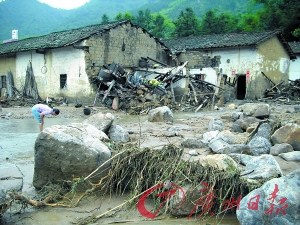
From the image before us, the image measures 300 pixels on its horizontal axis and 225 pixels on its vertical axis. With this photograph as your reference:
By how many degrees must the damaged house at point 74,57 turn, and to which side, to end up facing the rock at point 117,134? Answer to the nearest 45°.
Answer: approximately 45° to its left

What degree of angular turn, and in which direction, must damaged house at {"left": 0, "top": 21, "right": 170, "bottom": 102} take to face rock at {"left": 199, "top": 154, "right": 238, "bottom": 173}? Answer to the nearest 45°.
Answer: approximately 45° to its left

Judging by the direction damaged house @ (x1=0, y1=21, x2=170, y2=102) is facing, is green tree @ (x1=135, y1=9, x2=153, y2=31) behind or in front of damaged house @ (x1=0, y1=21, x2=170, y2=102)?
behind

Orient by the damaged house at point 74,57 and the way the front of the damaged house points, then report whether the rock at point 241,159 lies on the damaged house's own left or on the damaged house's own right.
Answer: on the damaged house's own left

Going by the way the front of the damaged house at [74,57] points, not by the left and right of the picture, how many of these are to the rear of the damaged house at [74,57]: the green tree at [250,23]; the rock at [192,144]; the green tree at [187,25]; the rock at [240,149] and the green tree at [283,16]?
3

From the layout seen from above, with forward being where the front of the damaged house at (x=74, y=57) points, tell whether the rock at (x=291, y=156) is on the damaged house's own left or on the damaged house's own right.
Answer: on the damaged house's own left

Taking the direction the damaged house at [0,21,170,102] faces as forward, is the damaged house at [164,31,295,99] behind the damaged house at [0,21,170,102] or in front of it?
behind

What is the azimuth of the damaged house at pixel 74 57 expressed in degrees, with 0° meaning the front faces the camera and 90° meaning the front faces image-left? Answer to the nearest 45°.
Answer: approximately 45°

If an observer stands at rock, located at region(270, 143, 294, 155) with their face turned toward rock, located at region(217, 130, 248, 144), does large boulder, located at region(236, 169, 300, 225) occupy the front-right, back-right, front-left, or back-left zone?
back-left

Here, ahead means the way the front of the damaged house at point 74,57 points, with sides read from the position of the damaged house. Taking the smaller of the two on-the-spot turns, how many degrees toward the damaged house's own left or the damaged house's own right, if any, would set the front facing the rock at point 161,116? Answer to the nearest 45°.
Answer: approximately 45° to the damaged house's own left

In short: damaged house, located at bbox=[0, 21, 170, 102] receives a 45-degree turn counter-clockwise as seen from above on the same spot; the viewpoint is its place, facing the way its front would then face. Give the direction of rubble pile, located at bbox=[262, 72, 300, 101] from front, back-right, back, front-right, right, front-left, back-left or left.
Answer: left

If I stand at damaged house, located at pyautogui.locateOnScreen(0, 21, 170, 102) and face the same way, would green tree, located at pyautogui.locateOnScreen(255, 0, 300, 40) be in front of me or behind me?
behind

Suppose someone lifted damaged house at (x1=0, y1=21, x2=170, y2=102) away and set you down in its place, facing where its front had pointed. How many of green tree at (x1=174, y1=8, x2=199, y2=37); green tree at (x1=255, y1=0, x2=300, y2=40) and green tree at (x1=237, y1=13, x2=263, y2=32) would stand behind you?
3

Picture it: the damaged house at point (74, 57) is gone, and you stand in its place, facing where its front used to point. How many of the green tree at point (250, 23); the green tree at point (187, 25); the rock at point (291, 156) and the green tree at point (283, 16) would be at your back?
3

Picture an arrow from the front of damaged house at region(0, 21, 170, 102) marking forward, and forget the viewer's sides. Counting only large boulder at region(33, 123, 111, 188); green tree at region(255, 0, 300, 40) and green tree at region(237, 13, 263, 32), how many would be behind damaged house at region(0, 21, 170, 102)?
2

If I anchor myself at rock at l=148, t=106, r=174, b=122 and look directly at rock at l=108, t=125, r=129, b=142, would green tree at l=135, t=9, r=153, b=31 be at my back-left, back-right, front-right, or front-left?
back-right

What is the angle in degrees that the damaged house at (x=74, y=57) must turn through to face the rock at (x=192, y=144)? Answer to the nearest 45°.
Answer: approximately 45° to its left
